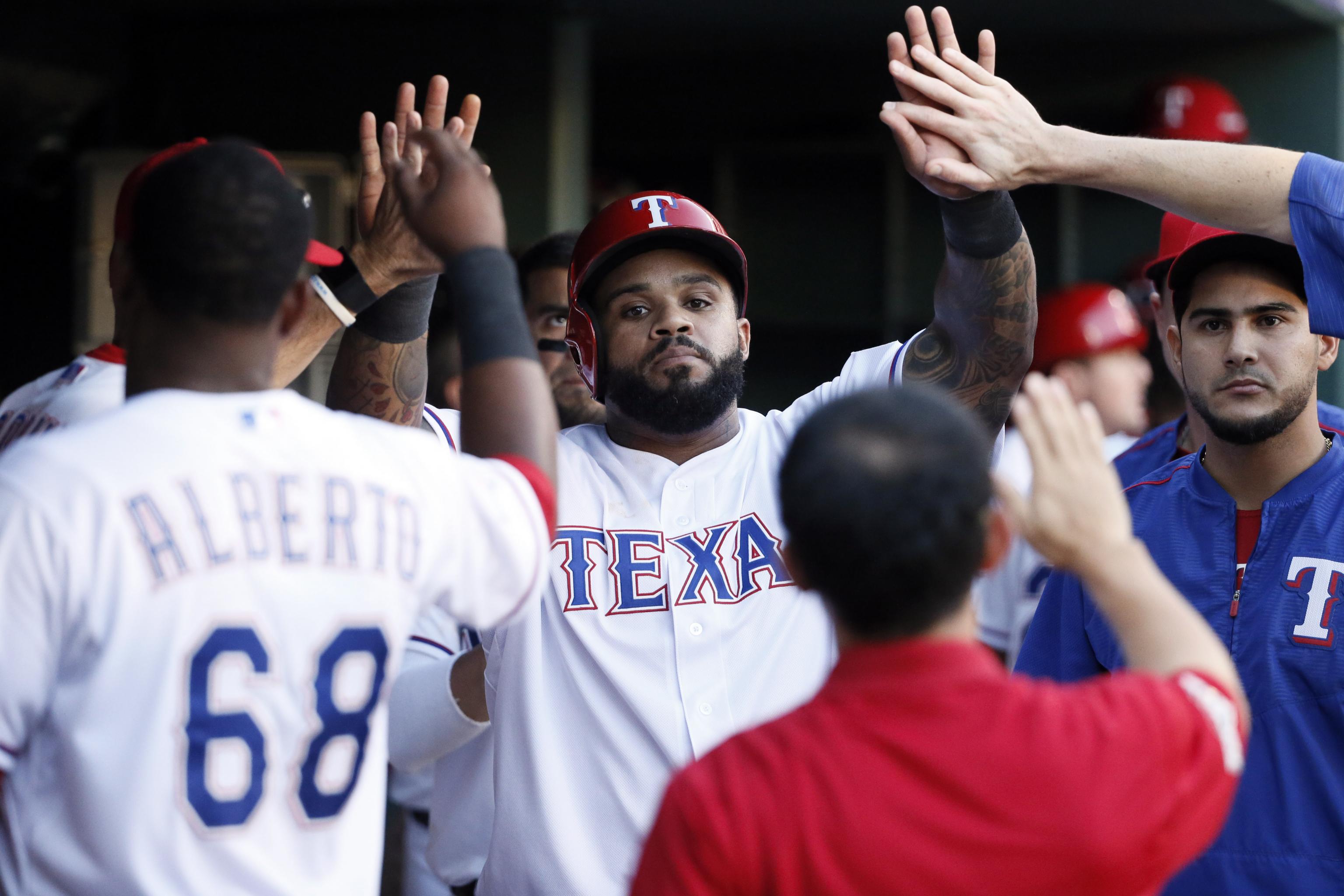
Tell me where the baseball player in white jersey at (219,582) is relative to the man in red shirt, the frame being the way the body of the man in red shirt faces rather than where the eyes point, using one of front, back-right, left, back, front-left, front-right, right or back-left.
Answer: left

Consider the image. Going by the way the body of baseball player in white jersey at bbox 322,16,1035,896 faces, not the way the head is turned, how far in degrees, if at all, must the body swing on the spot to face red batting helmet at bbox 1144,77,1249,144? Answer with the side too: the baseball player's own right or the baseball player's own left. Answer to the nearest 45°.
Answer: approximately 135° to the baseball player's own left

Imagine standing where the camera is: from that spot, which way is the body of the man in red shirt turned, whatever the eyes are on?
away from the camera

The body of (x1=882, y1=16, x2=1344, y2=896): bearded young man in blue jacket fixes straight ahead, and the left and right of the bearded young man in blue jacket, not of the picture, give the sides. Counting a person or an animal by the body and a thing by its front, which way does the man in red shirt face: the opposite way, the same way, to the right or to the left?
the opposite way

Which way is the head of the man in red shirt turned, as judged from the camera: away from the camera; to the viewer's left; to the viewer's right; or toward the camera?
away from the camera

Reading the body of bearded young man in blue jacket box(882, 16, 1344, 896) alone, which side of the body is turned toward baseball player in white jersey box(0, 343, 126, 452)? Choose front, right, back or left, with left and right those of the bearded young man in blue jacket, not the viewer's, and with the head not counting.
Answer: right

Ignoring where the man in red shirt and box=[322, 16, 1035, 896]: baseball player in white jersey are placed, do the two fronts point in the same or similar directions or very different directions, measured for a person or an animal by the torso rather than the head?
very different directions

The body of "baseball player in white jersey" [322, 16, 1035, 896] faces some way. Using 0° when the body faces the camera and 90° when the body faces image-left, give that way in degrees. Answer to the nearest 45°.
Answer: approximately 0°

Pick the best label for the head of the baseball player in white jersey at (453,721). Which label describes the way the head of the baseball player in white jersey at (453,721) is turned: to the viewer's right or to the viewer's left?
to the viewer's right

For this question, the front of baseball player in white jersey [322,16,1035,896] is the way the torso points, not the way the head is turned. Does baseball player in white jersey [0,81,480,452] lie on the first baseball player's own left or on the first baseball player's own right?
on the first baseball player's own right

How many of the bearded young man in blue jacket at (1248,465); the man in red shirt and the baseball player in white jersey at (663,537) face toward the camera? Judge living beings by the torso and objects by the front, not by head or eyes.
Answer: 2

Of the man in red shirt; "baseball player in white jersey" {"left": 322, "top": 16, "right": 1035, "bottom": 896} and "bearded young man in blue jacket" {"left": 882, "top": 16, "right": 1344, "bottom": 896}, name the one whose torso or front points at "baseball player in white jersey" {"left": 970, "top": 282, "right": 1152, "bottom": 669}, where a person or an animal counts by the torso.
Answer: the man in red shirt
